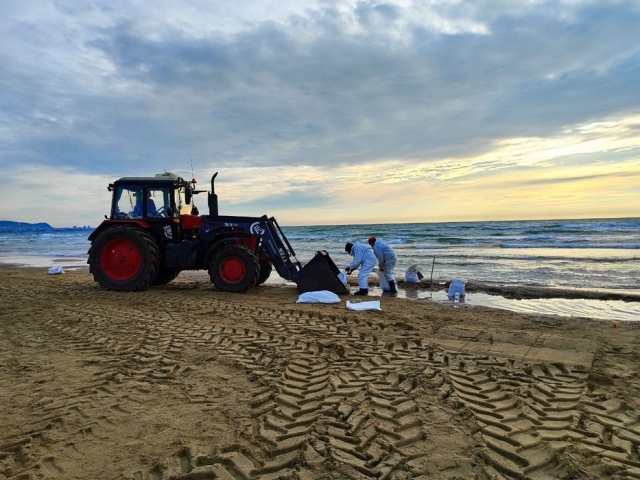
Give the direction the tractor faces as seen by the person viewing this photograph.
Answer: facing to the right of the viewer

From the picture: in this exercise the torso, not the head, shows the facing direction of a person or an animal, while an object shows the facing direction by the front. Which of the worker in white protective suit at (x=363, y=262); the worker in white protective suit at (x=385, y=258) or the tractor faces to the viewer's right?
the tractor

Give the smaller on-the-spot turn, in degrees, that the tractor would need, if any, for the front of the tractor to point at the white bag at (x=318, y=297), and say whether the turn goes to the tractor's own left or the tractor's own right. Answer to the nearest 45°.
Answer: approximately 45° to the tractor's own right

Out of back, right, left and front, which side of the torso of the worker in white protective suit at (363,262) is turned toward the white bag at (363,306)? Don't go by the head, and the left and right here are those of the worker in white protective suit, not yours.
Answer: left

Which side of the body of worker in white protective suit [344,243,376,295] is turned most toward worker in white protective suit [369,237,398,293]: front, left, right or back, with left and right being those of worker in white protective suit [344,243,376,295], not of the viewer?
back

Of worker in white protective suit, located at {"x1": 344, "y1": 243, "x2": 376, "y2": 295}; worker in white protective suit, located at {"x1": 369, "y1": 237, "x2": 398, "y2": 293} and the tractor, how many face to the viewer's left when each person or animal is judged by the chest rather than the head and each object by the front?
2

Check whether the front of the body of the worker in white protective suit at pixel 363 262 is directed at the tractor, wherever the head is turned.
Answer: yes

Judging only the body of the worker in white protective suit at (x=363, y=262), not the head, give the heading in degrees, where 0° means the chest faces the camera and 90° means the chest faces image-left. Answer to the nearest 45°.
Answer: approximately 90°

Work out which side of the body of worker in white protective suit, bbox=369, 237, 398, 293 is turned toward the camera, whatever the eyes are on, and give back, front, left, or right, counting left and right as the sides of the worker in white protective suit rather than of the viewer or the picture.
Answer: left
